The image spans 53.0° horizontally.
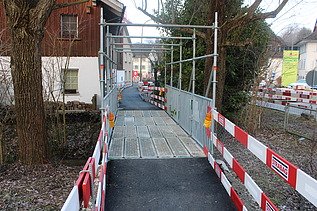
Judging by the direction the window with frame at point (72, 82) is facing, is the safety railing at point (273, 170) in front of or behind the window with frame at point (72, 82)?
in front

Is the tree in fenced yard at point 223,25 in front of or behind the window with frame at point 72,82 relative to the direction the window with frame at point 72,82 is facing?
in front

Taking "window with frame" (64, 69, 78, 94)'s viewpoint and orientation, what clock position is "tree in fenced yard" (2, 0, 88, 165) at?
The tree in fenced yard is roughly at 12 o'clock from the window with frame.

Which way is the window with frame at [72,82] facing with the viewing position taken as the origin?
facing the viewer

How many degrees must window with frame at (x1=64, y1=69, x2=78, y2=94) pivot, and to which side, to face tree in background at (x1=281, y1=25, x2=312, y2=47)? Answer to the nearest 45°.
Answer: approximately 90° to its left

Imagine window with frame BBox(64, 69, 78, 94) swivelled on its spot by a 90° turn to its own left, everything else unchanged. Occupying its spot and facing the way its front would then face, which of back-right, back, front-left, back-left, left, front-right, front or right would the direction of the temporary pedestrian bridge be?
right

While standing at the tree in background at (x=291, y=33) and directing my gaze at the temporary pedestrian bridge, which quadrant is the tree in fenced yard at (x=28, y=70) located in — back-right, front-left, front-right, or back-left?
front-right

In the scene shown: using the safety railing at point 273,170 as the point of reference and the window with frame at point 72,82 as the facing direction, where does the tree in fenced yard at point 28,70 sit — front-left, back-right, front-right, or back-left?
front-left

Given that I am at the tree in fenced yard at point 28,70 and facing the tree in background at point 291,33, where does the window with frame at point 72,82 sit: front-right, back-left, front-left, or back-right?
front-left

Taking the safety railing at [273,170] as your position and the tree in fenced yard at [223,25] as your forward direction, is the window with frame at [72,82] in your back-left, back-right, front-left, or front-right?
front-left
